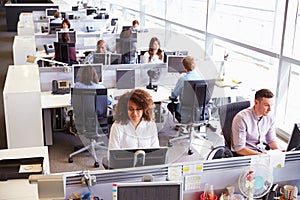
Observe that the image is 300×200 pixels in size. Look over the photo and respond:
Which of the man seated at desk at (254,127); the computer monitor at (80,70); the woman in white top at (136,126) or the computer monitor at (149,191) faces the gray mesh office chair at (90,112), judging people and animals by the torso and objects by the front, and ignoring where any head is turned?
the computer monitor at (80,70)

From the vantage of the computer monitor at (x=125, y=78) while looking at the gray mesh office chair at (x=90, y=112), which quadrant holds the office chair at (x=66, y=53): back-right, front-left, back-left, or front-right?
back-right

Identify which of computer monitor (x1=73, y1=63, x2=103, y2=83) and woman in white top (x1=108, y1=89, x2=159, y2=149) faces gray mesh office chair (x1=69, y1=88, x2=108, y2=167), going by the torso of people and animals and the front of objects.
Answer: the computer monitor

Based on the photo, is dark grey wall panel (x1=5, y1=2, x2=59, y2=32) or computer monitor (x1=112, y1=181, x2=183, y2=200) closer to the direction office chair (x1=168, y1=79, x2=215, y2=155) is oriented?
the dark grey wall panel

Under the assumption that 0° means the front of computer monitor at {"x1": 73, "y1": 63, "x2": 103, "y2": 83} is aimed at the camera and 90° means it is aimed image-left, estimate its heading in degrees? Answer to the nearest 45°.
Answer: approximately 0°

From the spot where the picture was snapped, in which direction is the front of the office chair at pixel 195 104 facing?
facing away from the viewer and to the left of the viewer
